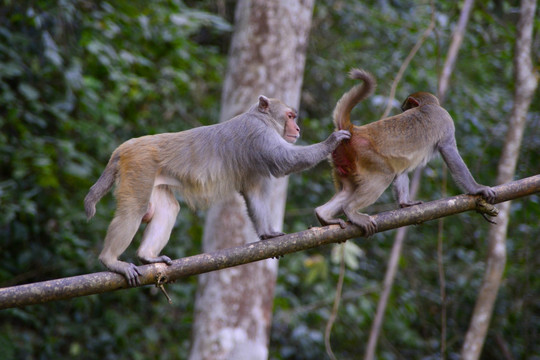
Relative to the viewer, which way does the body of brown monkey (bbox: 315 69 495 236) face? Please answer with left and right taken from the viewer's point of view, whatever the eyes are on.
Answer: facing away from the viewer and to the right of the viewer

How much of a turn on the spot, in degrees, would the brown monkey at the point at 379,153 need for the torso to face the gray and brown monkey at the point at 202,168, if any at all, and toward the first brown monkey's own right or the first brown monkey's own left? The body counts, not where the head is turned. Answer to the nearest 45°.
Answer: approximately 135° to the first brown monkey's own left

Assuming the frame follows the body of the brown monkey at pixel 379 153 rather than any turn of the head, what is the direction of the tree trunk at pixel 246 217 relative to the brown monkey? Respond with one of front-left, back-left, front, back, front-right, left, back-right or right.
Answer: left

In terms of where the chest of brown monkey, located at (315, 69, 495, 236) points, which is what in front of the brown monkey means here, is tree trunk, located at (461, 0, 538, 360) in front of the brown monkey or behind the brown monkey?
in front

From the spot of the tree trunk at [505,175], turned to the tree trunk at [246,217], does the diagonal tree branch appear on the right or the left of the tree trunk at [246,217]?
left

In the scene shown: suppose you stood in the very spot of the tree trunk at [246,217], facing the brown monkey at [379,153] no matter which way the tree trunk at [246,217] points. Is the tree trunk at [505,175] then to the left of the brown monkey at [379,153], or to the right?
left

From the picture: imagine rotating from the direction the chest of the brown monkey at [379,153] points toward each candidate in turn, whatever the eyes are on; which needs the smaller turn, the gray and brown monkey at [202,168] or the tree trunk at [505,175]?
the tree trunk
